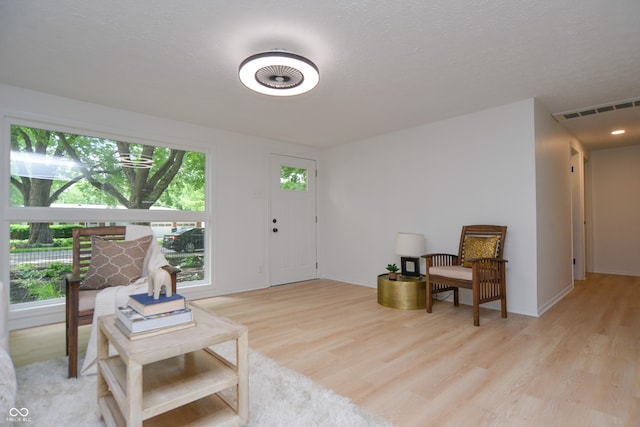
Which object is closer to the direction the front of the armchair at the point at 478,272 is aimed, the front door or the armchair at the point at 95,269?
the armchair

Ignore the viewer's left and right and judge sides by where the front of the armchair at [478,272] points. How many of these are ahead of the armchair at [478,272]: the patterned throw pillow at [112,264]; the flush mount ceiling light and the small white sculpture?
3

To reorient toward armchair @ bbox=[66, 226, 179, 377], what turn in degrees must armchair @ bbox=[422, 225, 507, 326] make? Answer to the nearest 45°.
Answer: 0° — it already faces it

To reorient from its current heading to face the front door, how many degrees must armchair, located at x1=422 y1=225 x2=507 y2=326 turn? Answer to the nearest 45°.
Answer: approximately 45° to its right

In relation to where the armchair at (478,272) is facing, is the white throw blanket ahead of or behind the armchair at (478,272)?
ahead

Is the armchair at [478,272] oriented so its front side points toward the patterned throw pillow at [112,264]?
yes

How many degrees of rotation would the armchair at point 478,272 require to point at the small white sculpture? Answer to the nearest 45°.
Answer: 0° — it already faces it

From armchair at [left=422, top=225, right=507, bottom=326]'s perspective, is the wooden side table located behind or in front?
in front

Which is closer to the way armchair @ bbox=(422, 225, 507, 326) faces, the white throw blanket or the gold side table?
the white throw blanket

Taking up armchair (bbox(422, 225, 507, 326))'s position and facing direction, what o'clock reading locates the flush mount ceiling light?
The flush mount ceiling light is roughly at 12 o'clock from the armchair.
